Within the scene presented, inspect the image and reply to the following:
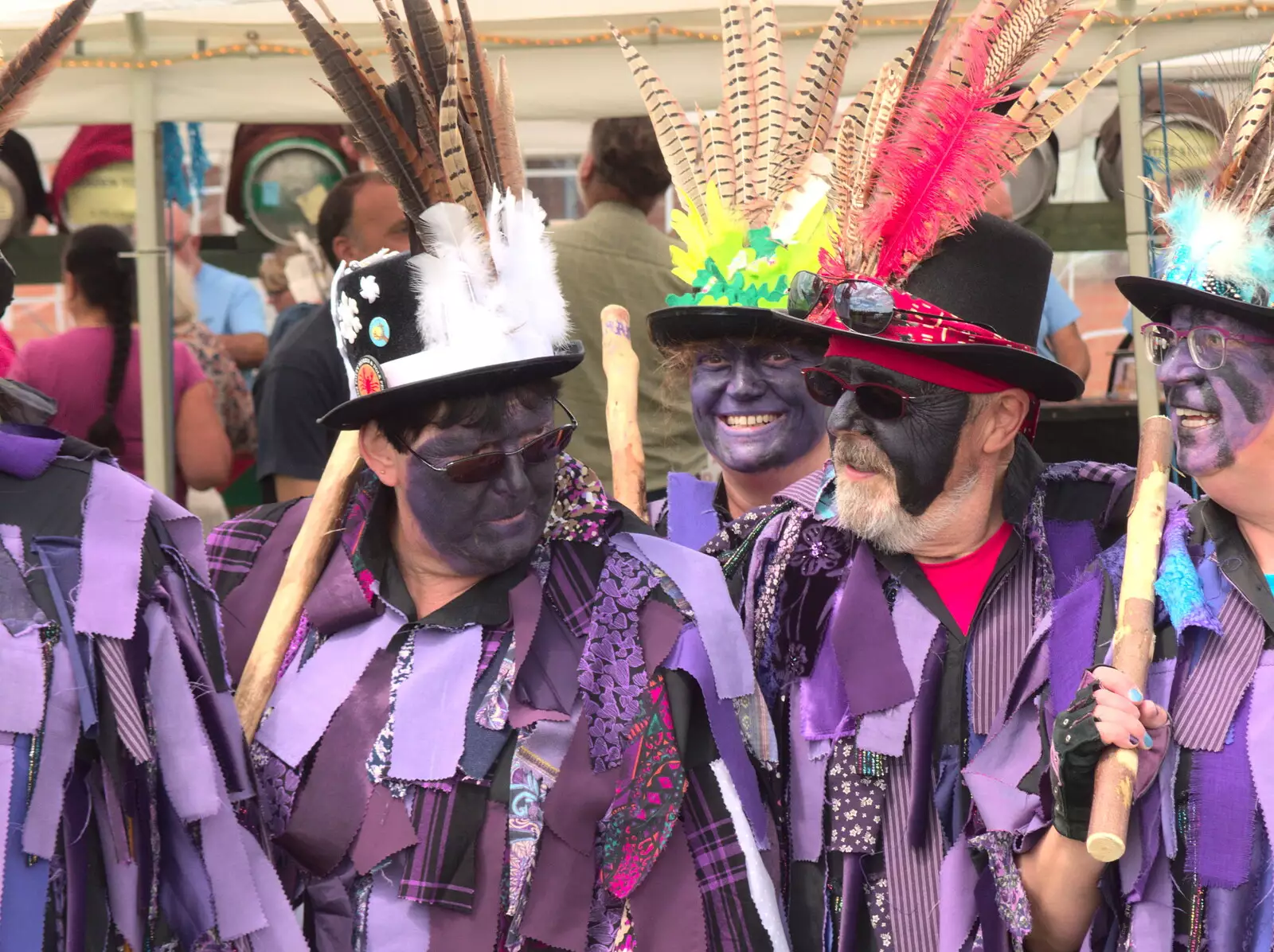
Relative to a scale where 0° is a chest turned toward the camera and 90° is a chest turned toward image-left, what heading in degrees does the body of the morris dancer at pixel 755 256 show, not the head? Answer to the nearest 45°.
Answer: approximately 0°

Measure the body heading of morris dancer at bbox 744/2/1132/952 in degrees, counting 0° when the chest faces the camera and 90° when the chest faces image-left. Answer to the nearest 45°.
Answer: approximately 0°

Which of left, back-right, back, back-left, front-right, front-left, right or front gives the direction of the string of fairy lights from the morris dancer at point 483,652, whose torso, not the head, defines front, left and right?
back

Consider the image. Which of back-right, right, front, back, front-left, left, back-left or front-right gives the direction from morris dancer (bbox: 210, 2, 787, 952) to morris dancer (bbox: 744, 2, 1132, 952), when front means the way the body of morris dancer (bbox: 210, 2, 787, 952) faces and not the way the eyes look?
left

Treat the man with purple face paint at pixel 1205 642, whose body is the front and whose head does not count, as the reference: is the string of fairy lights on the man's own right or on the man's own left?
on the man's own right

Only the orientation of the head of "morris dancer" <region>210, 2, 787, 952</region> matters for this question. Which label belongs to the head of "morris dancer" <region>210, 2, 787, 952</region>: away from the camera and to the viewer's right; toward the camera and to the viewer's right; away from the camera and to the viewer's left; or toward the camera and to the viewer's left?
toward the camera and to the viewer's right

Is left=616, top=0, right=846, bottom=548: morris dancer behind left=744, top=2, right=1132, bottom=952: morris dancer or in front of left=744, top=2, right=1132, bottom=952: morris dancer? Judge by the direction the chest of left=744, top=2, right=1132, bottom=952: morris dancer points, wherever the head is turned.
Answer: behind

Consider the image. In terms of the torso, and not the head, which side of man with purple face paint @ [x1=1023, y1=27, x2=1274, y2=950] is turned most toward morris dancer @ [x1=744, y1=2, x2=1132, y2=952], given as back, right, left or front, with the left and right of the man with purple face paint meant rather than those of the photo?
right

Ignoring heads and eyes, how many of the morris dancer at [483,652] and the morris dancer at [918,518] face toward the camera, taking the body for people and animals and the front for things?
2
